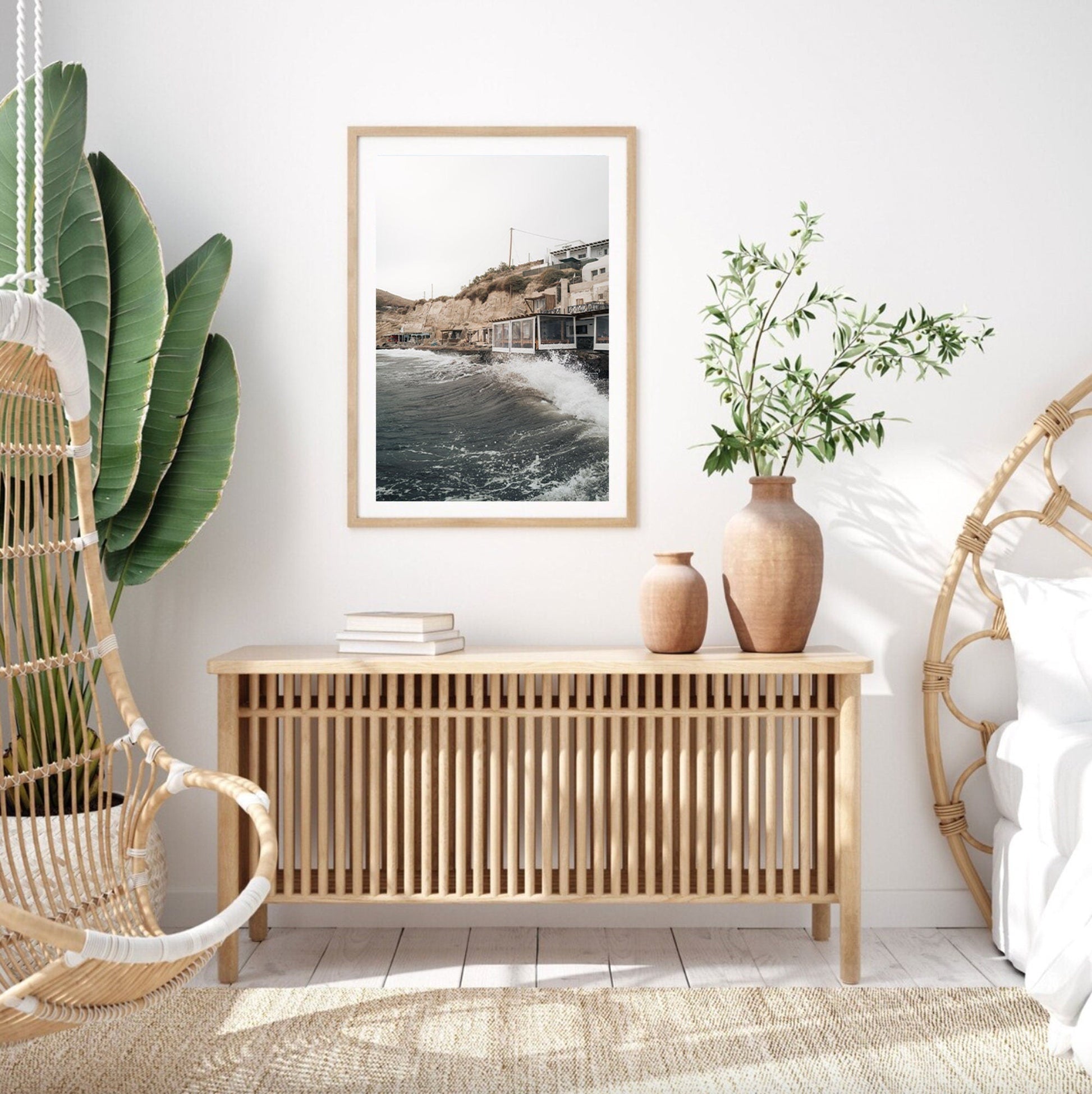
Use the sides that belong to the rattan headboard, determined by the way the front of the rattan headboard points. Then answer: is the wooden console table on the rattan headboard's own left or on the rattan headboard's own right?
on the rattan headboard's own right

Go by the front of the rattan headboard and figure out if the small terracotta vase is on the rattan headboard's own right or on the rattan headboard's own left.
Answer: on the rattan headboard's own right

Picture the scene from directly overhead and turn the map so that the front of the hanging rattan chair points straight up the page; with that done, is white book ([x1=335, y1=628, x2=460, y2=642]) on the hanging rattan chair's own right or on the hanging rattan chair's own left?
on the hanging rattan chair's own left

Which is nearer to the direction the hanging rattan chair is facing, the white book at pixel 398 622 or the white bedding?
the white bedding
